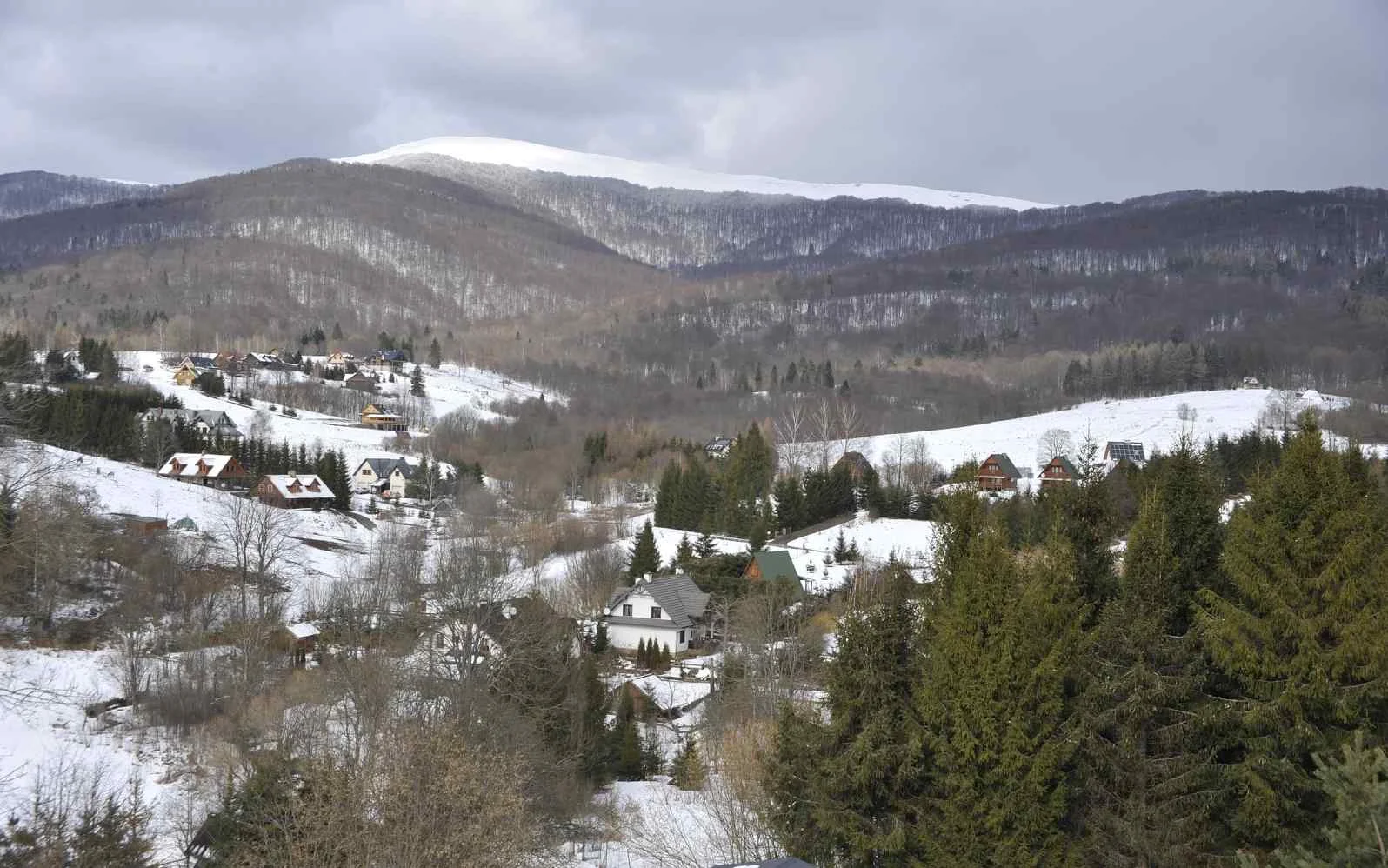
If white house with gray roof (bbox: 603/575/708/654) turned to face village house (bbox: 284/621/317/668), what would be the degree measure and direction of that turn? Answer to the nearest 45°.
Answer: approximately 90° to its right

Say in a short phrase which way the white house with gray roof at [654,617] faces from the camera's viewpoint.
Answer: facing the viewer and to the left of the viewer

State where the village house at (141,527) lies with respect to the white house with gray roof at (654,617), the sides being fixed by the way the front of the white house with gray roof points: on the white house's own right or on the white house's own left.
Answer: on the white house's own right

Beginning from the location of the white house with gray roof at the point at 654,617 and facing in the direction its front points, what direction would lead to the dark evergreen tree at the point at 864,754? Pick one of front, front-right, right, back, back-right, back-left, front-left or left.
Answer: front-left

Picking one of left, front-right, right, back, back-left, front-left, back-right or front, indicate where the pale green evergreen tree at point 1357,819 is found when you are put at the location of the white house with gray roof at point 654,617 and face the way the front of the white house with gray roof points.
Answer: front-left

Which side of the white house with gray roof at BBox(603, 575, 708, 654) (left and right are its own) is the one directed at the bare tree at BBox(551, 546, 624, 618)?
right

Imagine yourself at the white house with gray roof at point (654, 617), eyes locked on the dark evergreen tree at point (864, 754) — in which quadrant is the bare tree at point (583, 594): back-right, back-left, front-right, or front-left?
back-right
